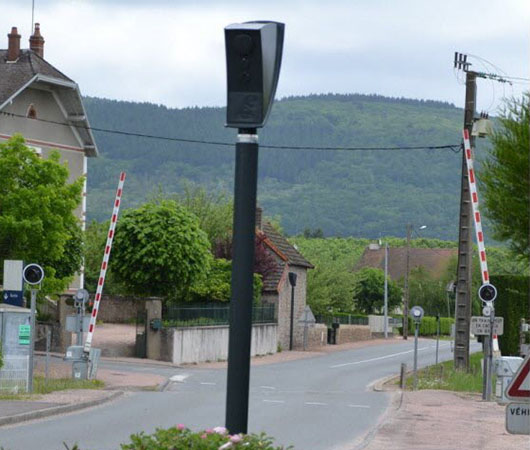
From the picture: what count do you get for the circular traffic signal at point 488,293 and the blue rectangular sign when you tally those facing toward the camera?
2

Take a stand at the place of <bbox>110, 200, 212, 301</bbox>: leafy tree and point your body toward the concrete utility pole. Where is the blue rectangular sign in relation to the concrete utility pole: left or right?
right

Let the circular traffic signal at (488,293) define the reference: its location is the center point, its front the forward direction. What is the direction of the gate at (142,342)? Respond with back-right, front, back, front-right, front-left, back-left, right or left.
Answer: back-right

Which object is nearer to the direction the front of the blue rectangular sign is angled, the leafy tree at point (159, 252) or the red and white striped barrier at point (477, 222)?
the red and white striped barrier

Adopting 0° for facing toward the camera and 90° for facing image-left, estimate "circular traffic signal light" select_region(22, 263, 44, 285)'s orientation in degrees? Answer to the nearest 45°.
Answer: approximately 0°

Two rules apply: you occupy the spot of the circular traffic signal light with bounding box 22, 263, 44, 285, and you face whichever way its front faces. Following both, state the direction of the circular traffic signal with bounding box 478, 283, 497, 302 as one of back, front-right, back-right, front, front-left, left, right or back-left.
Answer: left

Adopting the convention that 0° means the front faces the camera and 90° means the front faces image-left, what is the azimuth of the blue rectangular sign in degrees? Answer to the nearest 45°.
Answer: approximately 0°
